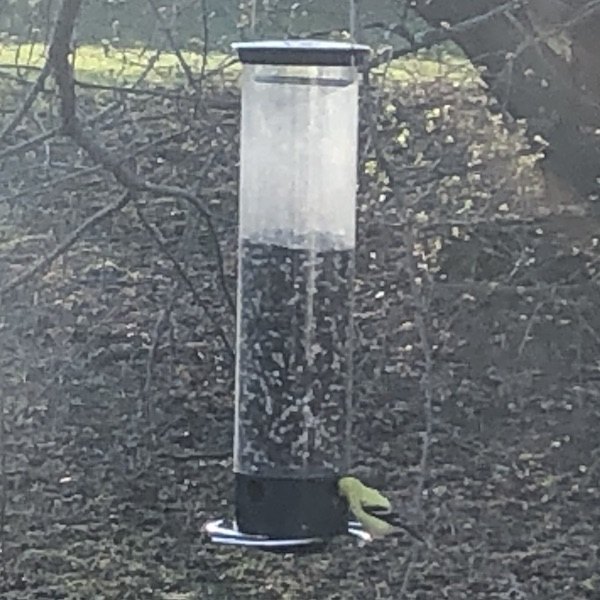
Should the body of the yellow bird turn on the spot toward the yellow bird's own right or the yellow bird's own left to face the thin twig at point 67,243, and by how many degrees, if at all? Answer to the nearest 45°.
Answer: approximately 45° to the yellow bird's own right

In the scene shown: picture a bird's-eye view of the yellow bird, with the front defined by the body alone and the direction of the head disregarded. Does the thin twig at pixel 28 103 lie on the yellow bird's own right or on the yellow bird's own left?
on the yellow bird's own right

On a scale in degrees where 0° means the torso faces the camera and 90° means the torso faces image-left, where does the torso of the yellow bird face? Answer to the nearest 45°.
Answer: approximately 90°

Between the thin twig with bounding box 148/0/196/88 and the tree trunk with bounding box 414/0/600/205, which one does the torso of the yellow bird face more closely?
the thin twig

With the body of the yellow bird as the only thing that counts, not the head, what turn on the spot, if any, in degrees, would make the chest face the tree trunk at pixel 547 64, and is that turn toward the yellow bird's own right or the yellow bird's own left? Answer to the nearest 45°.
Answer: approximately 90° to the yellow bird's own right

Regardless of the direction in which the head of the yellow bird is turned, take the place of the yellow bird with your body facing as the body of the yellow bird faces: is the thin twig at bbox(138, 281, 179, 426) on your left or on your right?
on your right
